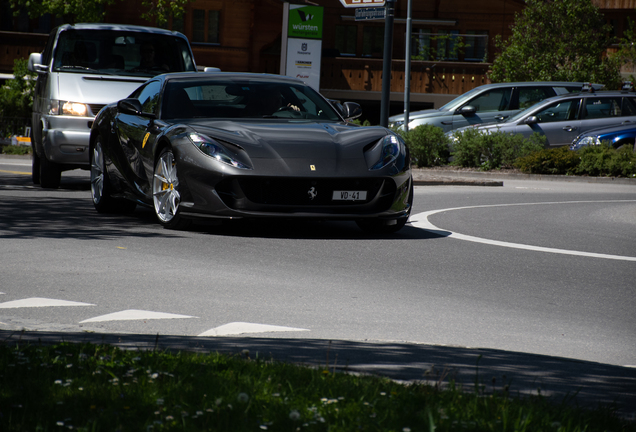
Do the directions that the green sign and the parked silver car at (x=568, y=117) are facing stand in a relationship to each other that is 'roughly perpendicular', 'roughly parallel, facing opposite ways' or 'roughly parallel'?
roughly perpendicular

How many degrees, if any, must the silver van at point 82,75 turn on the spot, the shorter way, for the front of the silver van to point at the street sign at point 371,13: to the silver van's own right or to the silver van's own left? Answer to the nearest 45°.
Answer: approximately 135° to the silver van's own left

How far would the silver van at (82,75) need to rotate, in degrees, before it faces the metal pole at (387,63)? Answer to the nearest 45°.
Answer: approximately 135° to its left

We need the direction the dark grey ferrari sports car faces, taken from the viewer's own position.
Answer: facing the viewer and to the right of the viewer

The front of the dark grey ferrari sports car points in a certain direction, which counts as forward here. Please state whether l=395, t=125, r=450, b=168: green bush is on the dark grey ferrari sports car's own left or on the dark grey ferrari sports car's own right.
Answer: on the dark grey ferrari sports car's own left

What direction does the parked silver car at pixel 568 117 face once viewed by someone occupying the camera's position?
facing to the left of the viewer

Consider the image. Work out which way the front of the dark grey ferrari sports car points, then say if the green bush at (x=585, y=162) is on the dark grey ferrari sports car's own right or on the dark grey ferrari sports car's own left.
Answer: on the dark grey ferrari sports car's own left

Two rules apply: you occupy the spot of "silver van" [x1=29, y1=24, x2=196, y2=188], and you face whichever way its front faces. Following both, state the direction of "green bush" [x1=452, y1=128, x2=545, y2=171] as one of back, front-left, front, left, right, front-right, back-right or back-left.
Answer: back-left

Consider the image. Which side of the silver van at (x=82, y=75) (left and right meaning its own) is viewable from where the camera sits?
front

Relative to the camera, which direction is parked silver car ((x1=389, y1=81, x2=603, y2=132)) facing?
to the viewer's left

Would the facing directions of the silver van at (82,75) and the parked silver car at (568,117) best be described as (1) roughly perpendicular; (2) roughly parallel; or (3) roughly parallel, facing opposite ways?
roughly perpendicular
